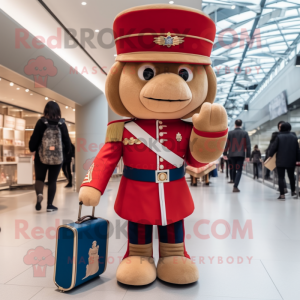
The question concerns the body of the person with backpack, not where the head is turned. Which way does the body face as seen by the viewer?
away from the camera

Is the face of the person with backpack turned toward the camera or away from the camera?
away from the camera

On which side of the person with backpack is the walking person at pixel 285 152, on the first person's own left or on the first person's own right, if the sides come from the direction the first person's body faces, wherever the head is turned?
on the first person's own right

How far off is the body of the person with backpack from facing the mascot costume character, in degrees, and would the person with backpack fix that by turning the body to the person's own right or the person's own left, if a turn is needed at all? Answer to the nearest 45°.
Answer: approximately 180°

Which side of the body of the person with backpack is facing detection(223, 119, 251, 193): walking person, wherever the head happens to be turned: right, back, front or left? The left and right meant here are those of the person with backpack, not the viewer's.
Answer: right
